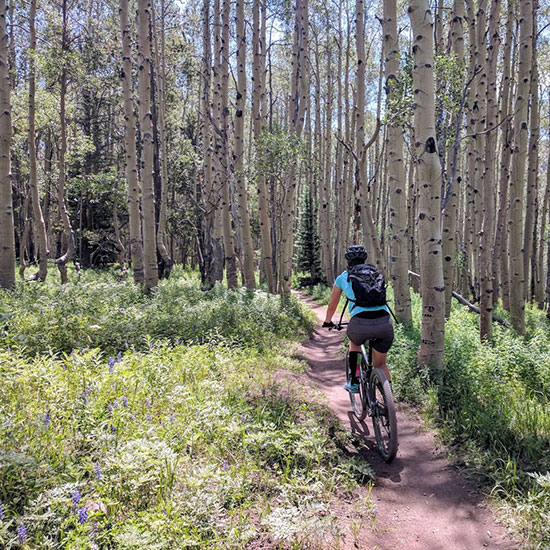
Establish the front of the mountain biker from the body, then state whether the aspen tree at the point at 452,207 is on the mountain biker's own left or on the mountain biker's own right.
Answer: on the mountain biker's own right

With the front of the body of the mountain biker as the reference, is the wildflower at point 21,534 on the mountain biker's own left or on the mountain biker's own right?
on the mountain biker's own left

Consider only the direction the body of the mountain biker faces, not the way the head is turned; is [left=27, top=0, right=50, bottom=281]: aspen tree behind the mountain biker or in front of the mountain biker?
in front

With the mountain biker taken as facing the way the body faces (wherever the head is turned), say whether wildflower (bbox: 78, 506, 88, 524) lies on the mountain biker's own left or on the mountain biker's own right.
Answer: on the mountain biker's own left

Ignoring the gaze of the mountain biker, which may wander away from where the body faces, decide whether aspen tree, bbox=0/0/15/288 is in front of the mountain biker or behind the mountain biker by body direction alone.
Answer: in front

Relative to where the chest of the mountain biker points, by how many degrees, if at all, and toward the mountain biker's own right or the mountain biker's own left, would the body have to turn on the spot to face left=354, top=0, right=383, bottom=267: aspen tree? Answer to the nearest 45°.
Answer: approximately 45° to the mountain biker's own right

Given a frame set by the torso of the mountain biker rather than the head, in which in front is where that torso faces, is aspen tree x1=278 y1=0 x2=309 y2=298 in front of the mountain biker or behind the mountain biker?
in front

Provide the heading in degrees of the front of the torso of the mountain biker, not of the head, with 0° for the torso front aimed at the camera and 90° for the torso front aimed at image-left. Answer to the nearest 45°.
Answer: approximately 135°
